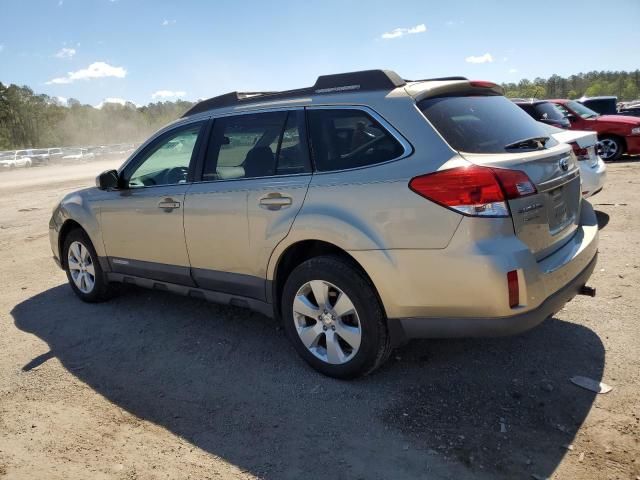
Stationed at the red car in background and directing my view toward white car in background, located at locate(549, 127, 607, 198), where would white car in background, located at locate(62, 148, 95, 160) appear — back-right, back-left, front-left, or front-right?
back-right

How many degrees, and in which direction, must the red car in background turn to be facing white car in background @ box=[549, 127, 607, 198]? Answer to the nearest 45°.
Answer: approximately 45° to its right

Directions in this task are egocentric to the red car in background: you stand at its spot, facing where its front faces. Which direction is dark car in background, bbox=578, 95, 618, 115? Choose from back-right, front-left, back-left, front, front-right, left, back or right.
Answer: back-left

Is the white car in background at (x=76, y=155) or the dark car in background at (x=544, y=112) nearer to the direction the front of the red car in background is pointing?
the dark car in background

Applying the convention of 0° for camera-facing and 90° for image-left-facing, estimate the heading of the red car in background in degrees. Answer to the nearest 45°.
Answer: approximately 315°

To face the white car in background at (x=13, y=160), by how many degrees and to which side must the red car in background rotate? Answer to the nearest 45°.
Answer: approximately 135° to its right

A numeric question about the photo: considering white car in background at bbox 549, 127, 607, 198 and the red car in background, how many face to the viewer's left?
0
